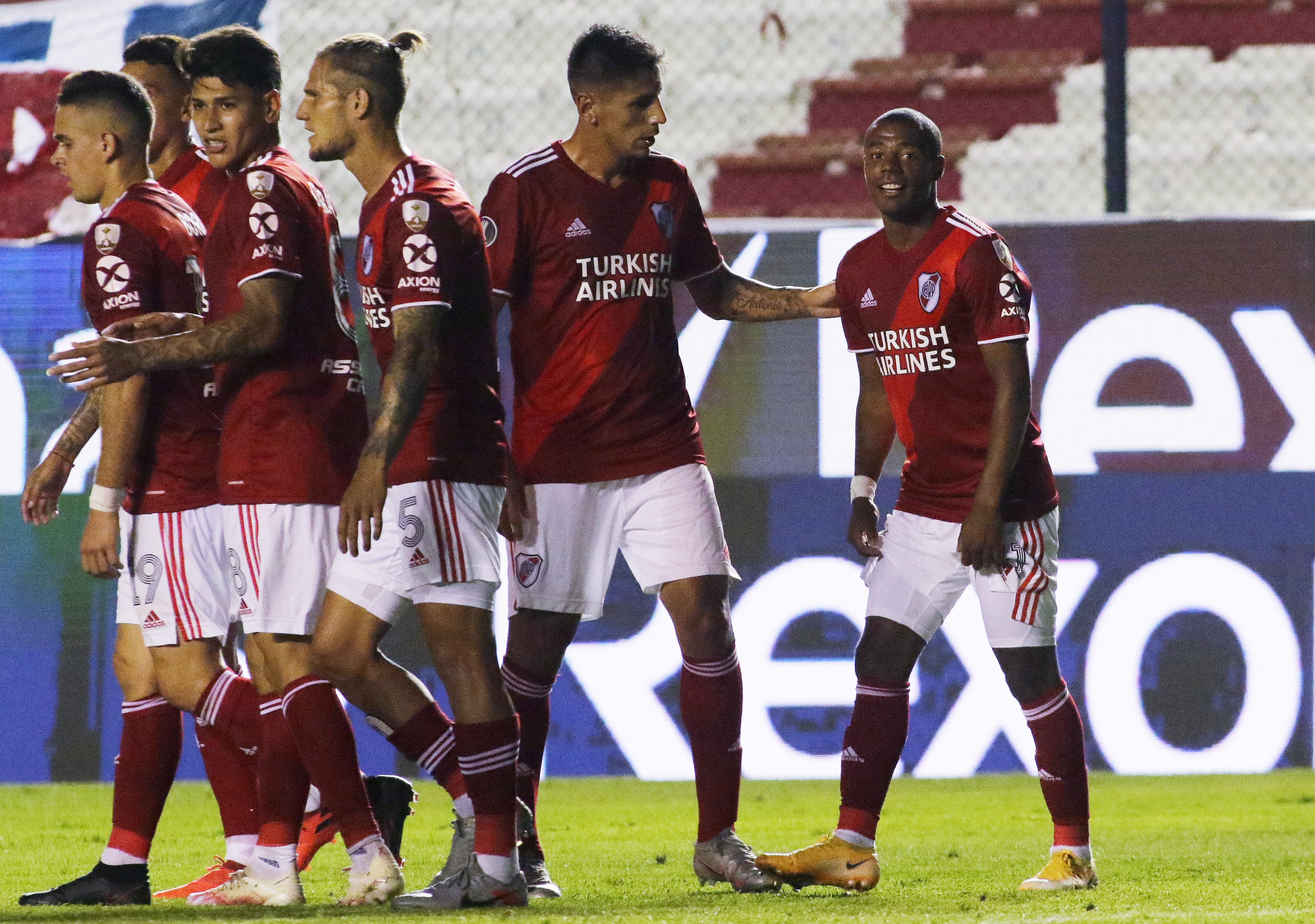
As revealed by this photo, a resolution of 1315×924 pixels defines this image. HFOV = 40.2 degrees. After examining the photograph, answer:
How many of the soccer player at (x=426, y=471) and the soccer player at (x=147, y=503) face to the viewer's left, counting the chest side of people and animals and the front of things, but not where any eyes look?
2

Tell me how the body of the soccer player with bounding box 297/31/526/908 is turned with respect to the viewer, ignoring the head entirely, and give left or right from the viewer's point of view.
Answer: facing to the left of the viewer

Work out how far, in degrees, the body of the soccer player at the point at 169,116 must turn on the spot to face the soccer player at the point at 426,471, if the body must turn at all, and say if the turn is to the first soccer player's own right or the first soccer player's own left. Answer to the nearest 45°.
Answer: approximately 90° to the first soccer player's own left

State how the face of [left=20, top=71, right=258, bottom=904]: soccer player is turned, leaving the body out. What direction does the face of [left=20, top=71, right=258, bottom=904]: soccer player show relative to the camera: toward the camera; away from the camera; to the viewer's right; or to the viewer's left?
to the viewer's left

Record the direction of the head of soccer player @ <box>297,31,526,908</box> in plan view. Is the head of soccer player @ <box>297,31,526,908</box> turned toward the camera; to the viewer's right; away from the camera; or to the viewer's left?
to the viewer's left

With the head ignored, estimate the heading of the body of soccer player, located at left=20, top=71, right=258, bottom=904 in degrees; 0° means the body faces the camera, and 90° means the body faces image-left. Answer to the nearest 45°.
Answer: approximately 90°

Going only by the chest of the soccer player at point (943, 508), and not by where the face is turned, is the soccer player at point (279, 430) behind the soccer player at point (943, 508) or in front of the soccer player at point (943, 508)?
in front

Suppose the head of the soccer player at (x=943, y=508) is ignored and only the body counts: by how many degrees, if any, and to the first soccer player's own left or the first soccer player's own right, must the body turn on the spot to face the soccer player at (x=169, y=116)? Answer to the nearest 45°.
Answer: approximately 45° to the first soccer player's own right

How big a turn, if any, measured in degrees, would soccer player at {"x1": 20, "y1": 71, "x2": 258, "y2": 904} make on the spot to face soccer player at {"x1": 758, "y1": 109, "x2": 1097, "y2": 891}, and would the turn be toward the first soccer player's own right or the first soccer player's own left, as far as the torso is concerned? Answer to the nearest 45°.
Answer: approximately 180°

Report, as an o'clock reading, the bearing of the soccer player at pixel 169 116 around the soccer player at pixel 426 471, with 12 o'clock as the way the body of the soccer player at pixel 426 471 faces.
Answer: the soccer player at pixel 169 116 is roughly at 2 o'clock from the soccer player at pixel 426 471.

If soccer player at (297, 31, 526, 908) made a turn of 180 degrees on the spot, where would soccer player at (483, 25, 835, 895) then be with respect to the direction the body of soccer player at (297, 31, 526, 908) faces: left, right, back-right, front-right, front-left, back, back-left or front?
front-left
